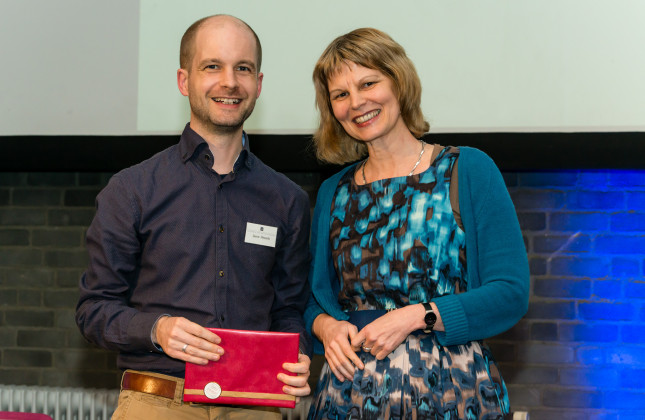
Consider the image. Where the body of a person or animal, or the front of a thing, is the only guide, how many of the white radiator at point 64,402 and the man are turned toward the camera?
2

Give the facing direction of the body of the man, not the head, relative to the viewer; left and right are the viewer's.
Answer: facing the viewer

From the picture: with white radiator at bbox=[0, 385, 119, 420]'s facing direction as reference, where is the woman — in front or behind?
in front

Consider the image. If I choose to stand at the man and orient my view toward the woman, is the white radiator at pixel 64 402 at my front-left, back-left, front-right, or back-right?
back-left

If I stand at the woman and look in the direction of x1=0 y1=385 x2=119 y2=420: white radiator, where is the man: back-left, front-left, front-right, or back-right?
front-left

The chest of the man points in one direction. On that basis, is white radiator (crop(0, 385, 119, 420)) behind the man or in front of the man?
behind

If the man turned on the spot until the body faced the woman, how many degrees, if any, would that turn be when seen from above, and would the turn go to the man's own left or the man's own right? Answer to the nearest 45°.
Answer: approximately 90° to the man's own left

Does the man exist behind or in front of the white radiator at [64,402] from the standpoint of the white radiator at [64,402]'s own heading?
in front

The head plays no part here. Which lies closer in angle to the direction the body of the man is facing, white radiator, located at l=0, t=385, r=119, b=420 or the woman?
the woman

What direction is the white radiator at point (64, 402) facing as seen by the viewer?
toward the camera

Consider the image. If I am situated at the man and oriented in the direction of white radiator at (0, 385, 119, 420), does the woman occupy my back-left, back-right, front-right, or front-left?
back-right
